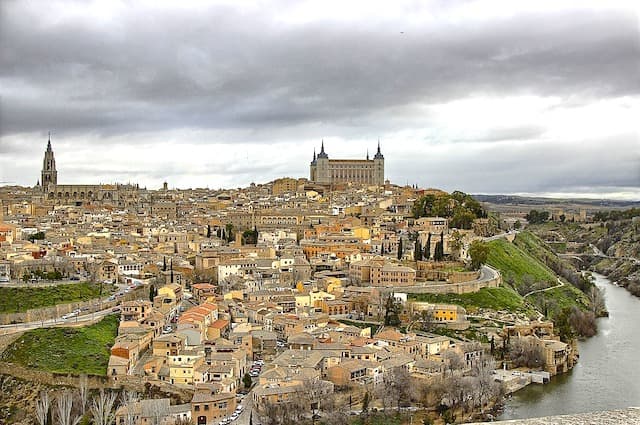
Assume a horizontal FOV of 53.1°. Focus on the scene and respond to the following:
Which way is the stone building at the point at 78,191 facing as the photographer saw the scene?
facing to the left of the viewer

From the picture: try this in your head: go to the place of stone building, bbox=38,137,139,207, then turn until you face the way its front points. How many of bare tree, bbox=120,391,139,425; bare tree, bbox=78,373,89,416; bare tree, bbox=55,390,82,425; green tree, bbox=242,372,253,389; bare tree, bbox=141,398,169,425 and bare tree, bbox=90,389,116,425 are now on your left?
6

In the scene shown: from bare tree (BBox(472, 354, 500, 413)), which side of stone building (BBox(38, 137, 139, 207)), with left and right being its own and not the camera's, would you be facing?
left

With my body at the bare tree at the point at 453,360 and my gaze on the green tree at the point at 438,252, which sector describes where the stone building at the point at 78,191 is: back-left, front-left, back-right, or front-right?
front-left

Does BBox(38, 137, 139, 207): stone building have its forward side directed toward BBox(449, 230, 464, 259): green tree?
no

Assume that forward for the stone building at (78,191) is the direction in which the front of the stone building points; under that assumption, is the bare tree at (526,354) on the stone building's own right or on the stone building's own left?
on the stone building's own left

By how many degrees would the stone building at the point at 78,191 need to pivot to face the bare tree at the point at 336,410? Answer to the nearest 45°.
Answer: approximately 90° to its left

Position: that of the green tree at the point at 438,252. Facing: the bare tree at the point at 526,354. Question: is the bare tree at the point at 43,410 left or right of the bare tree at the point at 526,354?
right

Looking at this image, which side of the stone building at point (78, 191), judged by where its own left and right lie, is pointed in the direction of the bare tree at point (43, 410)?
left

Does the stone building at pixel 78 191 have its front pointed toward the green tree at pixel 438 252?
no

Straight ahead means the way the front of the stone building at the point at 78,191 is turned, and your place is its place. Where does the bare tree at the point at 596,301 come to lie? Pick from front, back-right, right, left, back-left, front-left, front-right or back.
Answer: back-left

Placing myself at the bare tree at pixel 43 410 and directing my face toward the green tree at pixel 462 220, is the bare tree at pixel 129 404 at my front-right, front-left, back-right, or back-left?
front-right

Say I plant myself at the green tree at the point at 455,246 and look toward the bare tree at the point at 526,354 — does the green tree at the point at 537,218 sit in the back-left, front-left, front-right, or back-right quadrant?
back-left
